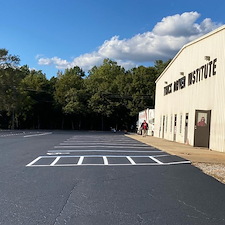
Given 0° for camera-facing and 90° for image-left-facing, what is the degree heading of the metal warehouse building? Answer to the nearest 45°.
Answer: approximately 45°
